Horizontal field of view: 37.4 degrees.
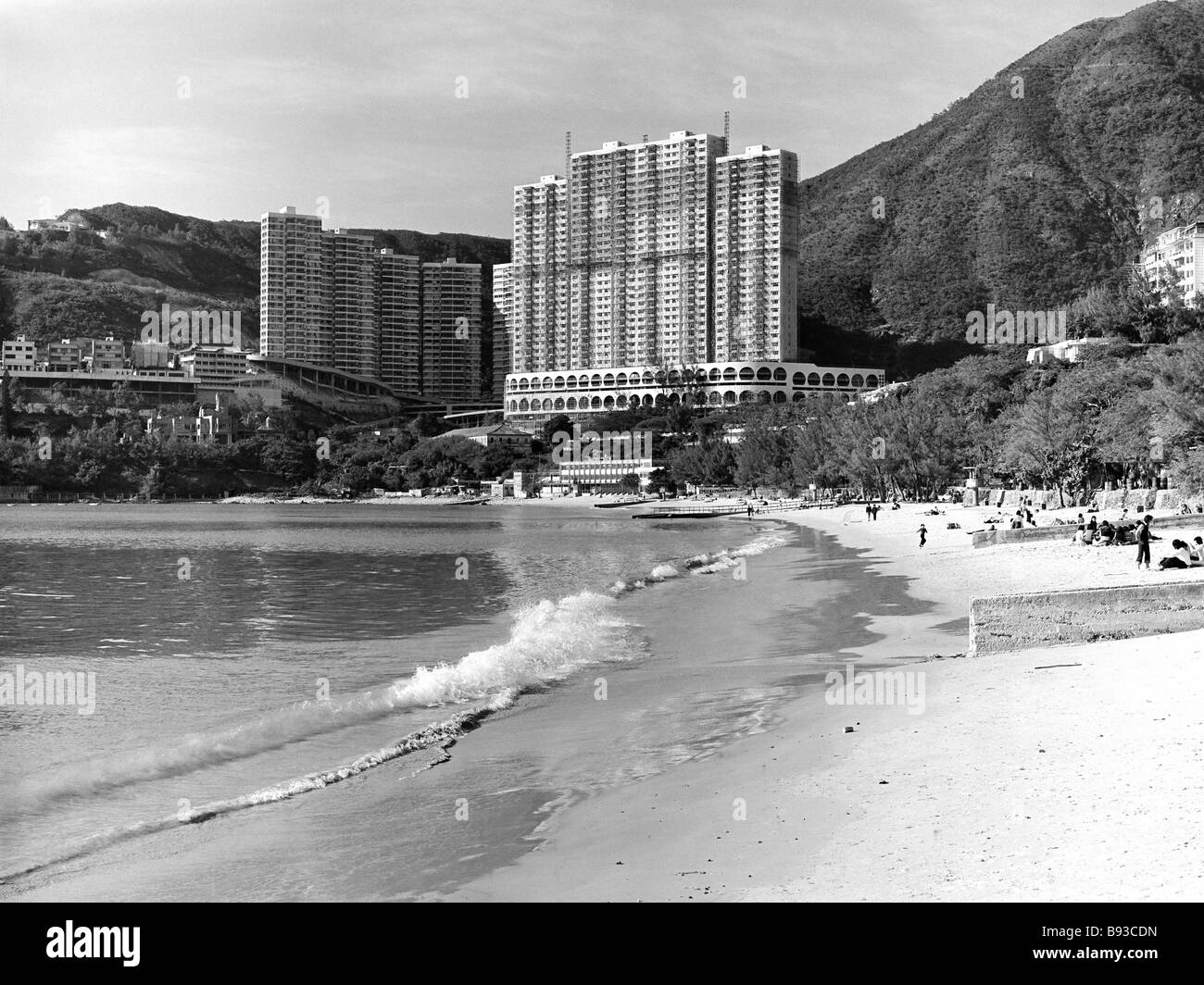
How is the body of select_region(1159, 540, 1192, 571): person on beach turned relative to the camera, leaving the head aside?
to the viewer's left

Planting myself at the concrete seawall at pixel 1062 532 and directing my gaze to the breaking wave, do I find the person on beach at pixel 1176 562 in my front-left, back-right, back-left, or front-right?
front-left

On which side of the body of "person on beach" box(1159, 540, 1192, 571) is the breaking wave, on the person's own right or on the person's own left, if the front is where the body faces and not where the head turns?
on the person's own left

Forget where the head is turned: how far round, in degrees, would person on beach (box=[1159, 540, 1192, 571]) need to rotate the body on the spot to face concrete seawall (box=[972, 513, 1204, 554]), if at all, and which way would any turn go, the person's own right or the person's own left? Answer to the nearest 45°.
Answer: approximately 90° to the person's own right

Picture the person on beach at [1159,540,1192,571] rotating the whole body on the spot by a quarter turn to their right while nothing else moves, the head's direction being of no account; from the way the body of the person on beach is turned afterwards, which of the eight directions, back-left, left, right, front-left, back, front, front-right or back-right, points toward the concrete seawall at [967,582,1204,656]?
back

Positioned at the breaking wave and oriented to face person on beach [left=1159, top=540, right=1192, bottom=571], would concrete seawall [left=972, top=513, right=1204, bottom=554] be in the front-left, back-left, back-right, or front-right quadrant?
front-left
